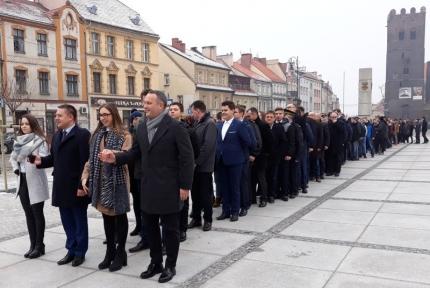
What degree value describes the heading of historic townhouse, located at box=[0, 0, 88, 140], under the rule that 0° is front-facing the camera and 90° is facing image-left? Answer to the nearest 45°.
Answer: approximately 315°

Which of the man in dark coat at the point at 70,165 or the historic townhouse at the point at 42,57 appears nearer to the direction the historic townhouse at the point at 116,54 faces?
the man in dark coat

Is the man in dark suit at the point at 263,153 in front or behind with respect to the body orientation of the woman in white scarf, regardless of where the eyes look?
behind

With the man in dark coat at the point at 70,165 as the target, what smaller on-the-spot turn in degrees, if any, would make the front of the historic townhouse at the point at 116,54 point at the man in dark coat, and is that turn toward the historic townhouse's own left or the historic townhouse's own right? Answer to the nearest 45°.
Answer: approximately 45° to the historic townhouse's own right

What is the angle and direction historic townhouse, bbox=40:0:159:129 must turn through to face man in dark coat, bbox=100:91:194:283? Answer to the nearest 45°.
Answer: approximately 45° to its right

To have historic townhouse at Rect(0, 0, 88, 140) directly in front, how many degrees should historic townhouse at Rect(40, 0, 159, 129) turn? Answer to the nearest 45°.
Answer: approximately 90° to its right

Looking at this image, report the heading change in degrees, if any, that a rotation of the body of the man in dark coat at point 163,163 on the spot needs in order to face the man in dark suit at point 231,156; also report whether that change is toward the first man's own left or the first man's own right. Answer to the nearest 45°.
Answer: approximately 180°

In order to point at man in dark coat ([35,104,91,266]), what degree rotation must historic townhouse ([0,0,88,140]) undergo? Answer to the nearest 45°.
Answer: approximately 45° to its right
